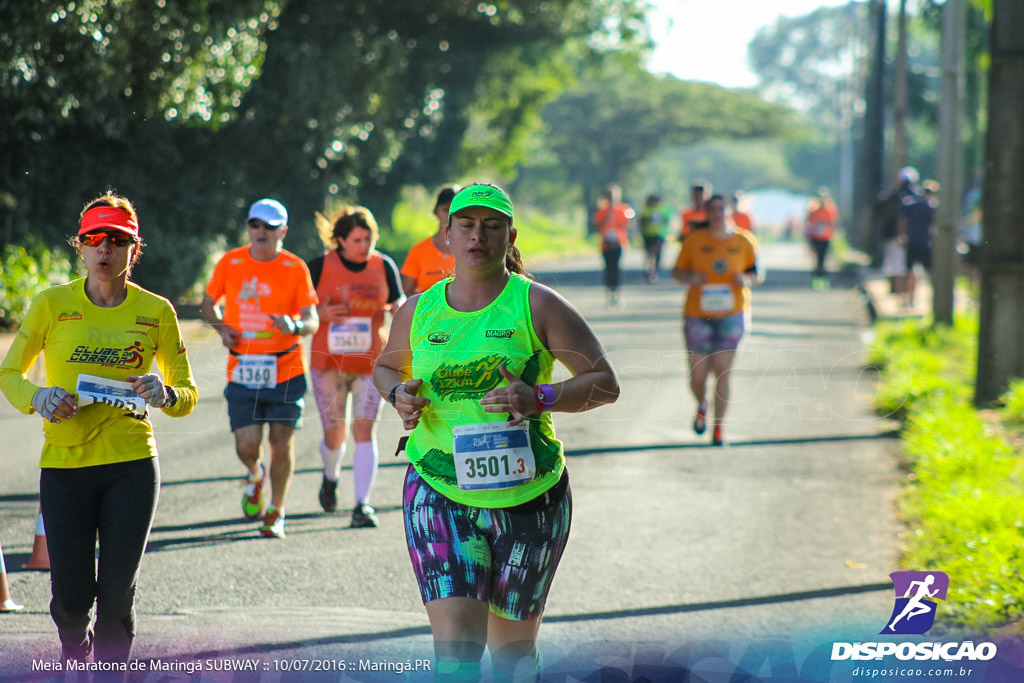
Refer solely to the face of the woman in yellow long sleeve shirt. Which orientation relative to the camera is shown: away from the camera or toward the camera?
toward the camera

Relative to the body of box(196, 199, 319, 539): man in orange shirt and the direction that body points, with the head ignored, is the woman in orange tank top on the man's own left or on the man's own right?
on the man's own left

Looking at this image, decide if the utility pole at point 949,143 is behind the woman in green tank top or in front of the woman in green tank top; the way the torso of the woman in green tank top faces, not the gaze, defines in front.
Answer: behind

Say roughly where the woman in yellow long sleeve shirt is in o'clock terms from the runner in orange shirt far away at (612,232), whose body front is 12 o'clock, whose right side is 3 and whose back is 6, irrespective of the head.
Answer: The woman in yellow long sleeve shirt is roughly at 12 o'clock from the runner in orange shirt far away.

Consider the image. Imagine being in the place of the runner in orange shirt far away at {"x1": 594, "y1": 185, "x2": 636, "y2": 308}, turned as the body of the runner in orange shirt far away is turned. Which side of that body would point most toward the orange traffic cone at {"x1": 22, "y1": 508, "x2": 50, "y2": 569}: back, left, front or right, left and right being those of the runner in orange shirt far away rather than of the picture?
front

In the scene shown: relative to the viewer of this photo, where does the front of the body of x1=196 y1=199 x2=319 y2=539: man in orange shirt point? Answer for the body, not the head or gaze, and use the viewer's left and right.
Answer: facing the viewer

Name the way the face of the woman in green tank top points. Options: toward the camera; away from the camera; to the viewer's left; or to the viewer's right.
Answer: toward the camera

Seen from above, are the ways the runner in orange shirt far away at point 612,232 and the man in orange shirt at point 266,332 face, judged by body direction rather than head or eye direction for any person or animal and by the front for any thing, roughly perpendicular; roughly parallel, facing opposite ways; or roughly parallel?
roughly parallel

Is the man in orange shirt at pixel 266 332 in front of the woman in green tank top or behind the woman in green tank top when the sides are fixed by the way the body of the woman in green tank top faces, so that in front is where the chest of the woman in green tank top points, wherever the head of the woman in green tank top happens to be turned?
behind

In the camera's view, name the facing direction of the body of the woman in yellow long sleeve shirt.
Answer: toward the camera

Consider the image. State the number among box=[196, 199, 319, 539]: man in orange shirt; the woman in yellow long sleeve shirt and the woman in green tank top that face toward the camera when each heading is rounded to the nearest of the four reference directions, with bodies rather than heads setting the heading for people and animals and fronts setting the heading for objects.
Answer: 3

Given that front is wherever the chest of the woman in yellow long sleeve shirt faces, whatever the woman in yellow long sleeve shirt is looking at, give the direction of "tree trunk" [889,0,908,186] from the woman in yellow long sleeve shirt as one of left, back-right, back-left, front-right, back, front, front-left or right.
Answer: back-left
